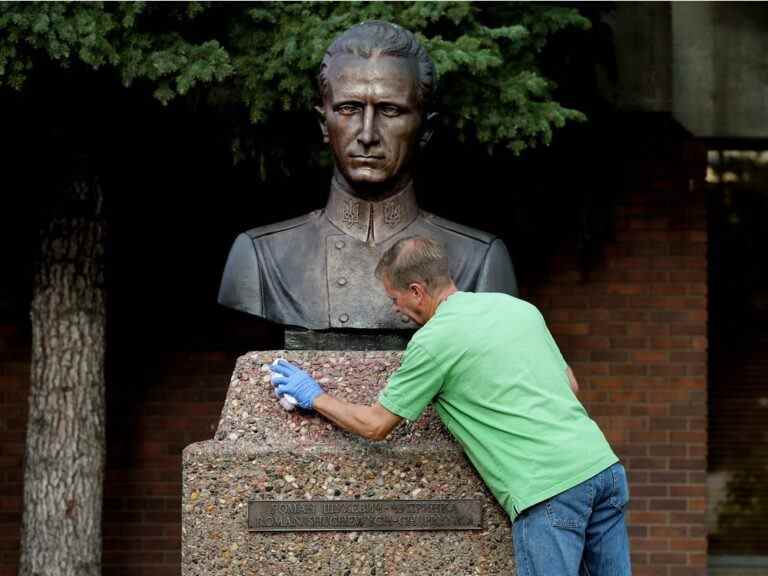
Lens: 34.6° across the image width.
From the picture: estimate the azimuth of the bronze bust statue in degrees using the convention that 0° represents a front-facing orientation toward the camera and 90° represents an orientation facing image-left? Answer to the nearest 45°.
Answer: approximately 0°

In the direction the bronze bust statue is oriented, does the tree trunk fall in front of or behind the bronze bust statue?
behind
